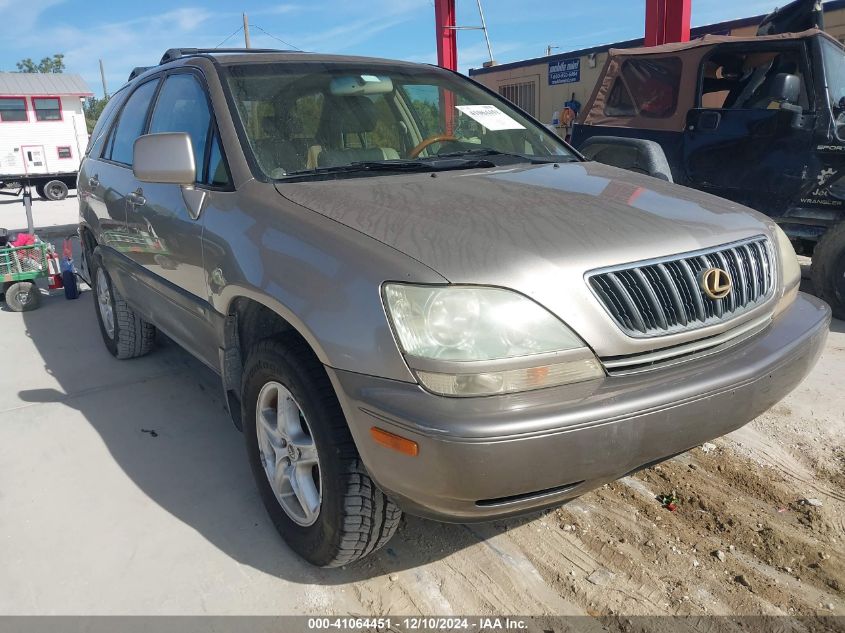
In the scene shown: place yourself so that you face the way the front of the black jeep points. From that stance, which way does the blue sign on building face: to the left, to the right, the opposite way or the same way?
to the right

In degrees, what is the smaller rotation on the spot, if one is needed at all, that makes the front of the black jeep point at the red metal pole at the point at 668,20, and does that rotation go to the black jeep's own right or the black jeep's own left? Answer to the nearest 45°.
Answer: approximately 135° to the black jeep's own left

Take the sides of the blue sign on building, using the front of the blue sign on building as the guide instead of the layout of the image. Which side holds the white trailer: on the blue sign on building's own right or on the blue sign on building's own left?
on the blue sign on building's own right

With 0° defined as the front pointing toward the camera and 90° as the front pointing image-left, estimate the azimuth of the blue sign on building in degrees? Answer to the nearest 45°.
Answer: approximately 45°

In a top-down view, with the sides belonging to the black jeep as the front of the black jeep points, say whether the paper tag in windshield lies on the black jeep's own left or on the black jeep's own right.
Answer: on the black jeep's own right

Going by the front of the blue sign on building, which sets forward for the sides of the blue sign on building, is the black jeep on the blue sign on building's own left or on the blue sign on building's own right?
on the blue sign on building's own left

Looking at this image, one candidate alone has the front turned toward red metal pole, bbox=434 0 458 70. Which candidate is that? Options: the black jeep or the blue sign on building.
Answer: the blue sign on building

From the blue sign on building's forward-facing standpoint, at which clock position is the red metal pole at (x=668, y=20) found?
The red metal pole is roughly at 10 o'clock from the blue sign on building.
